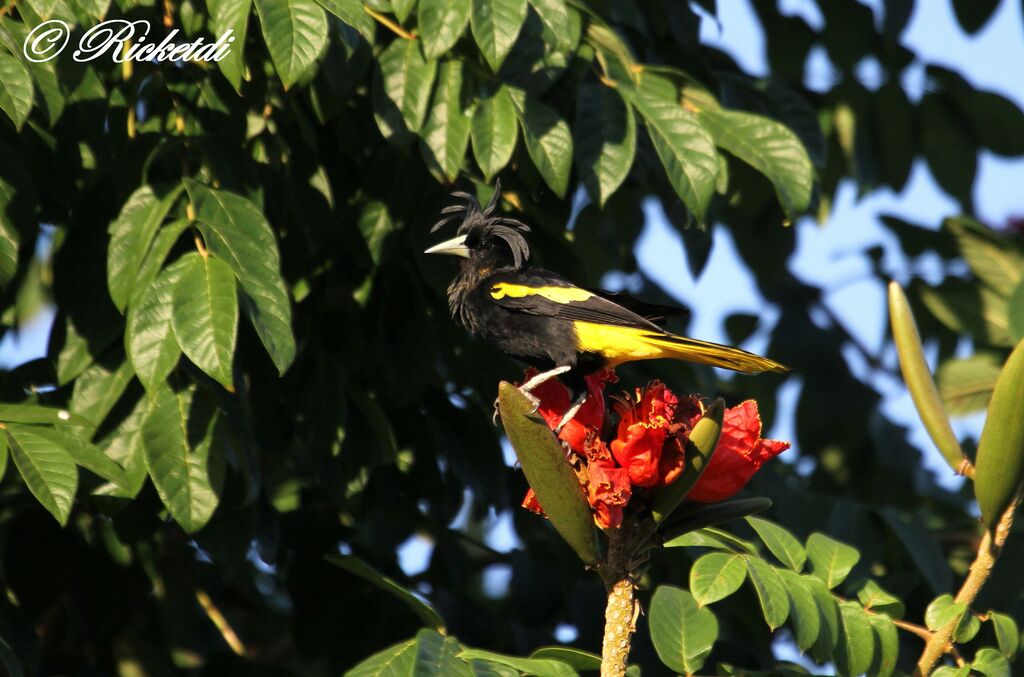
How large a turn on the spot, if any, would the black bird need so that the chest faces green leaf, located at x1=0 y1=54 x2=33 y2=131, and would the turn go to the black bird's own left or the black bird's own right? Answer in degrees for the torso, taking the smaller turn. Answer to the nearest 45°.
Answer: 0° — it already faces it

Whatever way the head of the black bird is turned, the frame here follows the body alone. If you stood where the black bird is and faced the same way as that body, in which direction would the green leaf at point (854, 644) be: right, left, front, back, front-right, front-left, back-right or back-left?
back-left

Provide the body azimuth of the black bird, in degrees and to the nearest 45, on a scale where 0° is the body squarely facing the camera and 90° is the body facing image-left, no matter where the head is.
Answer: approximately 90°

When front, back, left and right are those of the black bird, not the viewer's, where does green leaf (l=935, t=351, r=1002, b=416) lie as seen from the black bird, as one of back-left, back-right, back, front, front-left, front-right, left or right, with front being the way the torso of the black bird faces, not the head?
back-right
